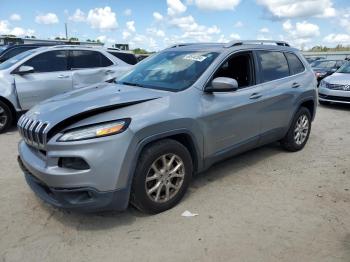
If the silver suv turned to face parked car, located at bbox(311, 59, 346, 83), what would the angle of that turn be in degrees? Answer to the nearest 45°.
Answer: approximately 180°

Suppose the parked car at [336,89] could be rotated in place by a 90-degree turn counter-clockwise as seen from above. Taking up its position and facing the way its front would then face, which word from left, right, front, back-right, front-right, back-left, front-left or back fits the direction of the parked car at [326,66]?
back-left

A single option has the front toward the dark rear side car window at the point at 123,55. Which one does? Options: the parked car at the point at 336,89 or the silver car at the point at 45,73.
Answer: the parked car at the point at 336,89

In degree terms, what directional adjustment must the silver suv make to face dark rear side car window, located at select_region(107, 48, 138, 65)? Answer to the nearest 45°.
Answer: approximately 135° to its right

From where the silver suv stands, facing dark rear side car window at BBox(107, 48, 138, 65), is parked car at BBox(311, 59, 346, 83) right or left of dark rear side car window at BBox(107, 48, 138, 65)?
right

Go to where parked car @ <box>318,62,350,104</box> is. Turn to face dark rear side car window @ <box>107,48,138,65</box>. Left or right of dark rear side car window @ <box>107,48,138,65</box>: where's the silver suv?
left

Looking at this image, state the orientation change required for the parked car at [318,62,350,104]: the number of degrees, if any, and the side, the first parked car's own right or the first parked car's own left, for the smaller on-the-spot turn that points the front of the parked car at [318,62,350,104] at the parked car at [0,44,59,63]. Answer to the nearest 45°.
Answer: approximately 45° to the first parked car's own right

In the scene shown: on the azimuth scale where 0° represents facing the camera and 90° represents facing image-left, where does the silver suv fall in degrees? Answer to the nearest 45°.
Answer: approximately 45°

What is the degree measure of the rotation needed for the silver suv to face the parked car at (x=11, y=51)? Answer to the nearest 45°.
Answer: approximately 90° to its right

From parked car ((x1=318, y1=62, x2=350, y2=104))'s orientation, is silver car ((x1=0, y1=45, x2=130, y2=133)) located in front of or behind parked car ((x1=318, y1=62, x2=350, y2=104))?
in front

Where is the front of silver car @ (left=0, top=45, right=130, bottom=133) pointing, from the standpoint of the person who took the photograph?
facing the viewer and to the left of the viewer

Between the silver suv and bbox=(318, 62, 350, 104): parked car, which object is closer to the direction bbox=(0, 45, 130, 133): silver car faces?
the silver suv
